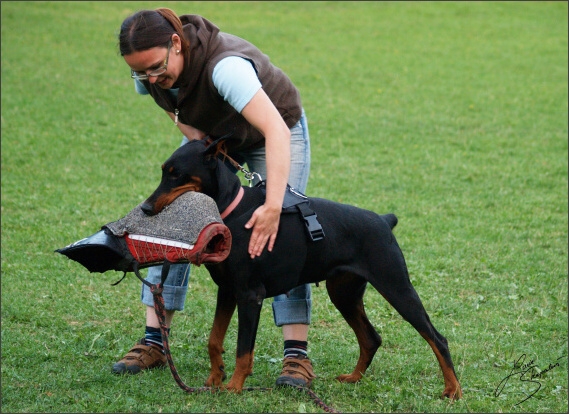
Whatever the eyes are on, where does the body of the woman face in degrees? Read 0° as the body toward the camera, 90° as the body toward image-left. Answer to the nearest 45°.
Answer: approximately 45°

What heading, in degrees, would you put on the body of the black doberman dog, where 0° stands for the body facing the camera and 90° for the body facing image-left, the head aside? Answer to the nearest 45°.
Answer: approximately 90°
